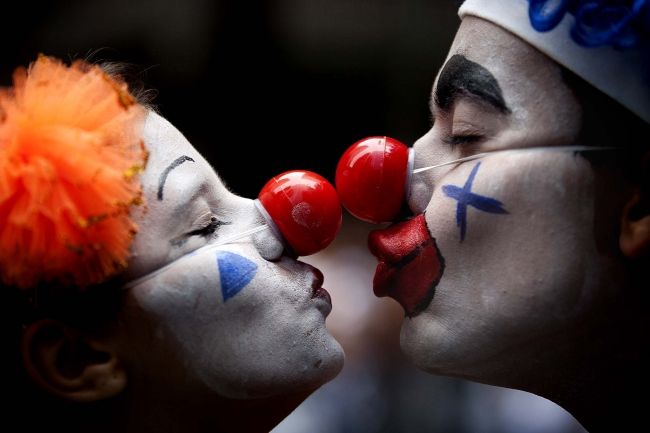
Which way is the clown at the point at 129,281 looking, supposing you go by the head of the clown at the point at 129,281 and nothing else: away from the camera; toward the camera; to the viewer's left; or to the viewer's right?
to the viewer's right

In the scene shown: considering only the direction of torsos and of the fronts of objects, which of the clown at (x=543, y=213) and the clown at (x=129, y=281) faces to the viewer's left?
the clown at (x=543, y=213)

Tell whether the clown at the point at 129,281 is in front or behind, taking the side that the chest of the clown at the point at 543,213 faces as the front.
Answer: in front

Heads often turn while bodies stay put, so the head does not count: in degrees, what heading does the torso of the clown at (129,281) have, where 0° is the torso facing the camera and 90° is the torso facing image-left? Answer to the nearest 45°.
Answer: approximately 270°

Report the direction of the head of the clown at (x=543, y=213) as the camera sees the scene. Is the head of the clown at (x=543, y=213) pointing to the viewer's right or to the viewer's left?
to the viewer's left

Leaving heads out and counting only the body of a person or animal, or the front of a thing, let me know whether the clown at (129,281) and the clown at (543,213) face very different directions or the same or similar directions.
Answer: very different directions

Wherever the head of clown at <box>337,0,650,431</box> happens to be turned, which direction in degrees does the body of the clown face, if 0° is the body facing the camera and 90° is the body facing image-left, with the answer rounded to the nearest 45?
approximately 90°

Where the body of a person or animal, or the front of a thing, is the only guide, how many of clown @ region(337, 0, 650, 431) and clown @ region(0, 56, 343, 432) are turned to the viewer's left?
1

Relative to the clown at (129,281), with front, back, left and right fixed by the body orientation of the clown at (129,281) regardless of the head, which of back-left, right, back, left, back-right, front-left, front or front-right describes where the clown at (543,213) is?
front
